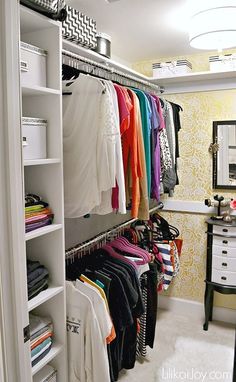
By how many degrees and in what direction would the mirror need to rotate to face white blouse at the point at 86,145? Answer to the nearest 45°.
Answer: approximately 45° to its right

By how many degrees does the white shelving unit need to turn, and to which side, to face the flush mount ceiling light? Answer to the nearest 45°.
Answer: approximately 45° to its left

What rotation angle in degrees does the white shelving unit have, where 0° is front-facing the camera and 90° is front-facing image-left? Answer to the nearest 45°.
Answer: approximately 315°
